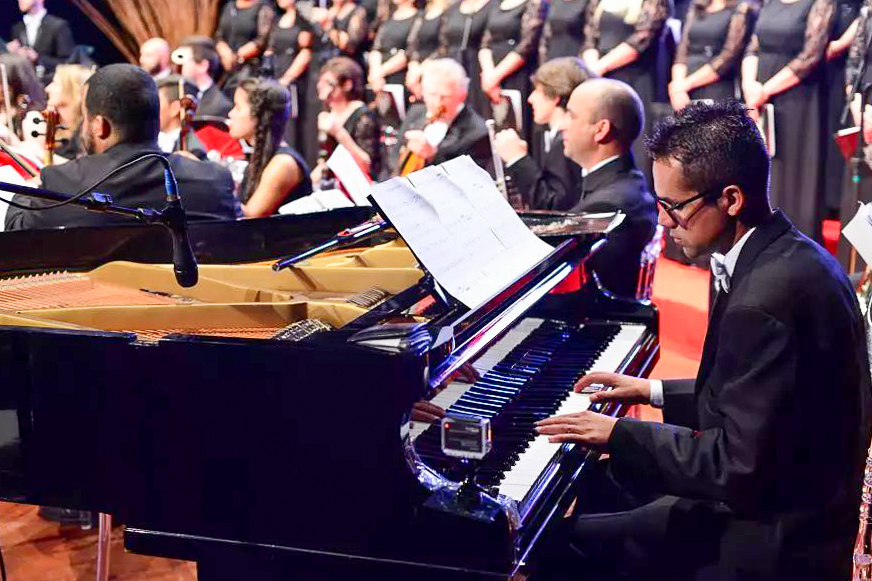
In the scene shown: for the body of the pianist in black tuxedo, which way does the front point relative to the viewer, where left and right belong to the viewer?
facing to the left of the viewer

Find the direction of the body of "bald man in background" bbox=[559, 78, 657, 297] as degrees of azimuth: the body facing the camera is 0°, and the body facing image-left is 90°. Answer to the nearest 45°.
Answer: approximately 90°

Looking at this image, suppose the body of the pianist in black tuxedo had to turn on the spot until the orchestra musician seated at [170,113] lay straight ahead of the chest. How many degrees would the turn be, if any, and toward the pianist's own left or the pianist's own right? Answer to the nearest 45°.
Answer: approximately 45° to the pianist's own right

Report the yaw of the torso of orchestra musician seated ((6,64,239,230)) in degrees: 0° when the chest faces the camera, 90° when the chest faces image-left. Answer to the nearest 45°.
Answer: approximately 135°

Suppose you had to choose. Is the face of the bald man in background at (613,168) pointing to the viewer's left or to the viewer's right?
to the viewer's left

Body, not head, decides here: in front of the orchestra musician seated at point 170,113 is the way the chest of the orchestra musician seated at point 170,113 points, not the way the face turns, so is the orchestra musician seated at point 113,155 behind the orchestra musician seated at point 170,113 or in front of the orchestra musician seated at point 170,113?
in front

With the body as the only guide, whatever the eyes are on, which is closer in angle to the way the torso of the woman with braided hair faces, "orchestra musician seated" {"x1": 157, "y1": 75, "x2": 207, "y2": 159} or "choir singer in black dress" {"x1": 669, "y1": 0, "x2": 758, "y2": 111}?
the orchestra musician seated

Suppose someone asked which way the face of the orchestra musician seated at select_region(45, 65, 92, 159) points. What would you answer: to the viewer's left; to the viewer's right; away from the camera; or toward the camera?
to the viewer's left

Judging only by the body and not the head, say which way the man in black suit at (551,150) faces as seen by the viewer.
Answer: to the viewer's left

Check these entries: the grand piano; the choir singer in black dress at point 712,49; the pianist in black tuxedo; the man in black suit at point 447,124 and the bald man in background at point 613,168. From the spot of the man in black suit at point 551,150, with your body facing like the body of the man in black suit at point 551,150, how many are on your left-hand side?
3

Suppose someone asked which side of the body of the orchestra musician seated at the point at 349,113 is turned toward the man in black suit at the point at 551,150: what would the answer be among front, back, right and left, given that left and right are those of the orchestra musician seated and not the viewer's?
left

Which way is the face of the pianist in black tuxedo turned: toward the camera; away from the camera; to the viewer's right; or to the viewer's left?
to the viewer's left

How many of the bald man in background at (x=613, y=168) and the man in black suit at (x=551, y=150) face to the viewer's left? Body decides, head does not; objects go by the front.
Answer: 2
